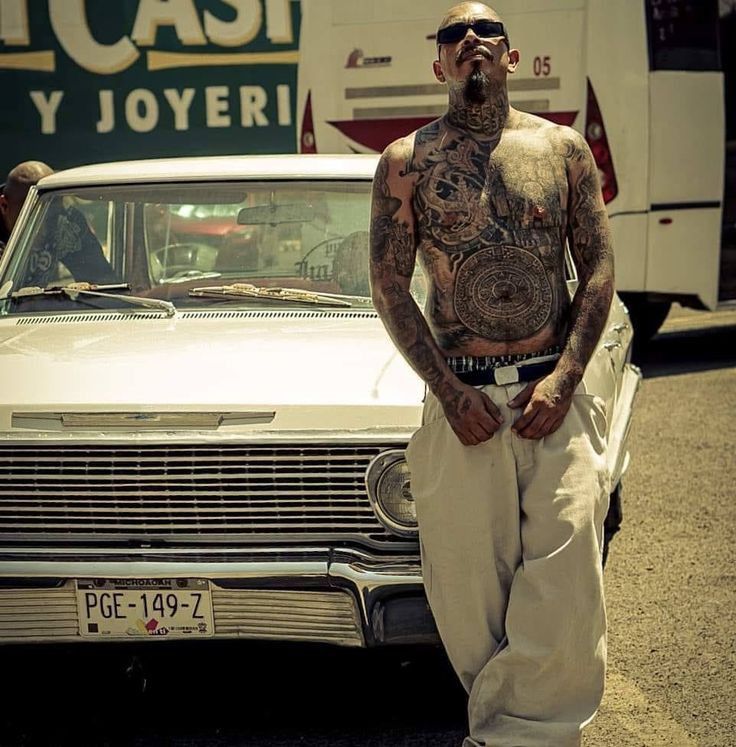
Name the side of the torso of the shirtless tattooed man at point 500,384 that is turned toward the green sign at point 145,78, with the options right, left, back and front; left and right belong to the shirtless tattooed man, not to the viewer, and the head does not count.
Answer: back

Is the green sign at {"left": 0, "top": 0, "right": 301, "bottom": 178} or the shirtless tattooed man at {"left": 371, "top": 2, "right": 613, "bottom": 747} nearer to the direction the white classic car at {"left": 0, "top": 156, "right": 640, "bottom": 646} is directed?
the shirtless tattooed man

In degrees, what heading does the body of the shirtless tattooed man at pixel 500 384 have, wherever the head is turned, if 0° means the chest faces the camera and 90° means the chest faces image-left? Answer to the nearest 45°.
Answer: approximately 0°

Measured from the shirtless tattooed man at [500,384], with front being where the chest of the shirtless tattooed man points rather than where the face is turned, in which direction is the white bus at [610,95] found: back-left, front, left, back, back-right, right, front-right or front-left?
back

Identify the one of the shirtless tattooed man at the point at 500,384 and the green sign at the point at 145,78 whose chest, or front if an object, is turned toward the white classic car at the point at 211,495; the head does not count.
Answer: the green sign
